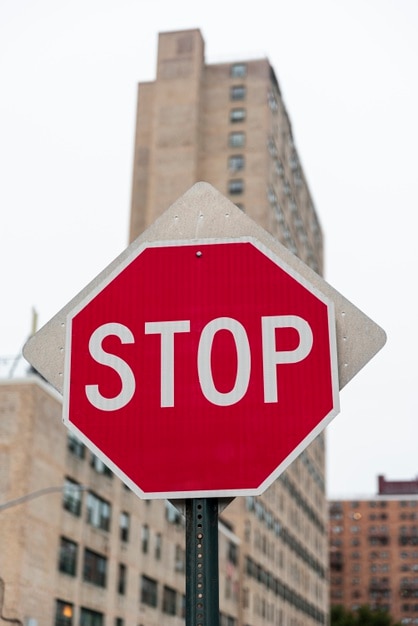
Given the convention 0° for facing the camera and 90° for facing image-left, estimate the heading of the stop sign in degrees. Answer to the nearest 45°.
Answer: approximately 0°
